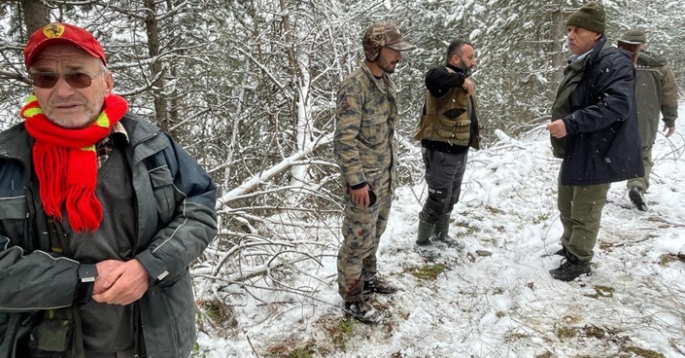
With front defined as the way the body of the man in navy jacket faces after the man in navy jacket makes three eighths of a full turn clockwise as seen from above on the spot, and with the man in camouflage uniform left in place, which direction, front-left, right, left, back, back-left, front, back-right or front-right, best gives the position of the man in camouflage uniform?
back

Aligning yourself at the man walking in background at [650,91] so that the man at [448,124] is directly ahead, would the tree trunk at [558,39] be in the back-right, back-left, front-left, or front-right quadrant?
back-right

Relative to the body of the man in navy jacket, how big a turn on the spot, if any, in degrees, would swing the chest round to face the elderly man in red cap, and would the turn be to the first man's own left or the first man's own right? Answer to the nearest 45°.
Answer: approximately 45° to the first man's own left

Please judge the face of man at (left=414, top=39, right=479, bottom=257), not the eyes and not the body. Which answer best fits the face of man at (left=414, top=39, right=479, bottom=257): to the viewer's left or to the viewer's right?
to the viewer's right

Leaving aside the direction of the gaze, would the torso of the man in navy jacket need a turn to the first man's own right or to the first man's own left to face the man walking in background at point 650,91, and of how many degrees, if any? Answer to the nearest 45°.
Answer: approximately 90° to the first man's own right

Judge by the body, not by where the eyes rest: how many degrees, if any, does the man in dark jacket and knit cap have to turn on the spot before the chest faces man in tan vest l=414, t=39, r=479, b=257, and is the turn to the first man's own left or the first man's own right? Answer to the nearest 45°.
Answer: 0° — they already face them

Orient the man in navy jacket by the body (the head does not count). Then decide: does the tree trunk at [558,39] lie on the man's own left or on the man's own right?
on the man's own right

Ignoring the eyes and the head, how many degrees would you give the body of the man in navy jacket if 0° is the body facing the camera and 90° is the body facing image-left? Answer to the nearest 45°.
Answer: approximately 90°
